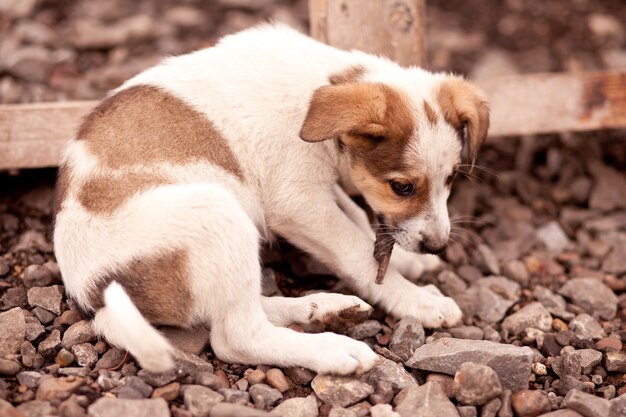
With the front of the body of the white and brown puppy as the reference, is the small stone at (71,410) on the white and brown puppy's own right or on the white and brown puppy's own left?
on the white and brown puppy's own right

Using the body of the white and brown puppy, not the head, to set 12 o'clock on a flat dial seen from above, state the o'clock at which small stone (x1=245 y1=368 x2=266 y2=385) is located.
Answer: The small stone is roughly at 3 o'clock from the white and brown puppy.

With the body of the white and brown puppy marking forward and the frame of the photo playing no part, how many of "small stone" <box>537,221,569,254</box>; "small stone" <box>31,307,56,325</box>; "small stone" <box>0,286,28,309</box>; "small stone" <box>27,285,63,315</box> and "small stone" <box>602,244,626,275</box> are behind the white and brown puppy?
3

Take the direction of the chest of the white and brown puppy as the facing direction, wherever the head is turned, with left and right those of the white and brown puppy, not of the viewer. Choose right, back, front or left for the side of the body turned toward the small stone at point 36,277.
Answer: back

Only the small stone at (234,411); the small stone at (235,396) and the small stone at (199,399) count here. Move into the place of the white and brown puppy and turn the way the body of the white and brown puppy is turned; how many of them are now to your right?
3

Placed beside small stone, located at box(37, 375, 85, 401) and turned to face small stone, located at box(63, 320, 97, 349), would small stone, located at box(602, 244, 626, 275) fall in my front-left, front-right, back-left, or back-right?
front-right

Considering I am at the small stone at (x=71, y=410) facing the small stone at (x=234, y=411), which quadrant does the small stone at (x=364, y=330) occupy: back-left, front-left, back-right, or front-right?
front-left

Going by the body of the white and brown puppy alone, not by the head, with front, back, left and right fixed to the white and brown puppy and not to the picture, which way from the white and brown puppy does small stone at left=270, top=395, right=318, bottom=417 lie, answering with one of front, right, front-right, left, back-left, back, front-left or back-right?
right

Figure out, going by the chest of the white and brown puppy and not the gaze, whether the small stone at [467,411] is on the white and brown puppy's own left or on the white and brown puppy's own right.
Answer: on the white and brown puppy's own right

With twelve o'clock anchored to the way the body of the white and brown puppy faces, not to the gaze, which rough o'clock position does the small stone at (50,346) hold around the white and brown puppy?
The small stone is roughly at 5 o'clock from the white and brown puppy.

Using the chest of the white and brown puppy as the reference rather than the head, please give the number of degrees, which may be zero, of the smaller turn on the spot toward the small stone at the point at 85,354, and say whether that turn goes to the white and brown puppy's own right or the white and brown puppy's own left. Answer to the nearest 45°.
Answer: approximately 135° to the white and brown puppy's own right

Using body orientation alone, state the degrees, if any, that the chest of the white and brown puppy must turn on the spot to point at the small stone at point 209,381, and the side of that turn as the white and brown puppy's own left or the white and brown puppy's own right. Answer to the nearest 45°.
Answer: approximately 90° to the white and brown puppy's own right

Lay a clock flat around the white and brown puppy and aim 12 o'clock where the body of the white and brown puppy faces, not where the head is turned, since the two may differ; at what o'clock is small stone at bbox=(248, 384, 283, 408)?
The small stone is roughly at 3 o'clock from the white and brown puppy.

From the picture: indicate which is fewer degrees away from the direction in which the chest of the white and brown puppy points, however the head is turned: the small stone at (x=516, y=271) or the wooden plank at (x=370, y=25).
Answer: the small stone

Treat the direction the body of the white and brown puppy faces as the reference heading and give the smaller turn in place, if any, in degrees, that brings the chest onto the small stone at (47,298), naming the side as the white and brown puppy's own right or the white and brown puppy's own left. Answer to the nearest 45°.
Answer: approximately 180°

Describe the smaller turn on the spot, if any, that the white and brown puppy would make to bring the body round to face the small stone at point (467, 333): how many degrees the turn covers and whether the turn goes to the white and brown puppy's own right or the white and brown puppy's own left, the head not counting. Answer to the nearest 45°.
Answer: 0° — it already faces it

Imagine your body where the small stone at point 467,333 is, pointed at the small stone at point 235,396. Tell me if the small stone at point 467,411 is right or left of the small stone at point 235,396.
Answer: left

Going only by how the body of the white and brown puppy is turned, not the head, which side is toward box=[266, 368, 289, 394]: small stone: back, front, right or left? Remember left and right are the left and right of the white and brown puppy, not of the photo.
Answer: right

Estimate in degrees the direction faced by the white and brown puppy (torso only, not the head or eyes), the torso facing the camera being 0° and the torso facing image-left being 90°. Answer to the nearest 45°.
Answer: approximately 270°

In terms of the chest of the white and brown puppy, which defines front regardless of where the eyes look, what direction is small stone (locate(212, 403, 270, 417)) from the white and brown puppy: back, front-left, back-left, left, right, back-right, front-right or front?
right

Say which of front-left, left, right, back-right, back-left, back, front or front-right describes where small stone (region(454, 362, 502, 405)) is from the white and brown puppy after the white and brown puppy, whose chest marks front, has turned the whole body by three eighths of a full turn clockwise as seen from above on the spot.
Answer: left

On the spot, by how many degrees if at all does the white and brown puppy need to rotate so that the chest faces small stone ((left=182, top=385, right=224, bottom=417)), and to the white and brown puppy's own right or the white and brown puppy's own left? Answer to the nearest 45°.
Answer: approximately 90° to the white and brown puppy's own right
